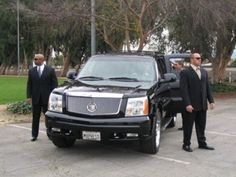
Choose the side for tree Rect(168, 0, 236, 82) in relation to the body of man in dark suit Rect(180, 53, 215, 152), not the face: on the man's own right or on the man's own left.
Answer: on the man's own left

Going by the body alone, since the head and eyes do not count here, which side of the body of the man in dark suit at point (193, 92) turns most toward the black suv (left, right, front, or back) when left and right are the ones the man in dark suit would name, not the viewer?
right

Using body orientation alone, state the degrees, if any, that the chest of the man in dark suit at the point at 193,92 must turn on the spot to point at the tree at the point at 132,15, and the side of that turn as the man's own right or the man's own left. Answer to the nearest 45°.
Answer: approximately 135° to the man's own left

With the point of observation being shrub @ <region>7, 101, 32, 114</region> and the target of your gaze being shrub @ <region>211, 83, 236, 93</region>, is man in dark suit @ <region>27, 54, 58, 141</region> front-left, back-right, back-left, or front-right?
back-right

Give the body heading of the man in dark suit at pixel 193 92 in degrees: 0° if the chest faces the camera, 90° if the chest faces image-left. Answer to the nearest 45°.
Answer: approximately 315°

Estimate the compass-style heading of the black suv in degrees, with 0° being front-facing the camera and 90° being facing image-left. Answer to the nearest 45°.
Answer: approximately 45°

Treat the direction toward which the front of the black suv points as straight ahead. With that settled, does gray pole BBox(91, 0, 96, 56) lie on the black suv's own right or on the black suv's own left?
on the black suv's own right

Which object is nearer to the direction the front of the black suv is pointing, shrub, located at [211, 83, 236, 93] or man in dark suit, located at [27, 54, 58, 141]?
the man in dark suit

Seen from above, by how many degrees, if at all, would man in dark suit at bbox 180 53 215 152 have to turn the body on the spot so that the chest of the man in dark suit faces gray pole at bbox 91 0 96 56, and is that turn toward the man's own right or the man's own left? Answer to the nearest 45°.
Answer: approximately 180°
